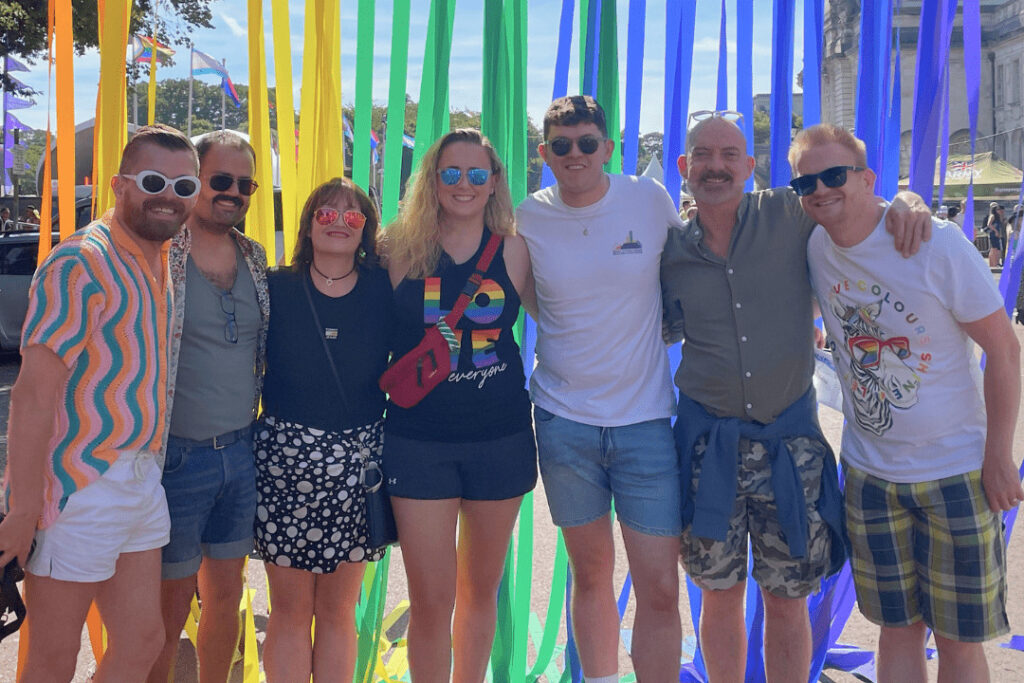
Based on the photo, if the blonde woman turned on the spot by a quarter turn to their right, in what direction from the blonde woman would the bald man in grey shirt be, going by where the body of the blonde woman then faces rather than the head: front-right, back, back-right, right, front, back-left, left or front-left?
back

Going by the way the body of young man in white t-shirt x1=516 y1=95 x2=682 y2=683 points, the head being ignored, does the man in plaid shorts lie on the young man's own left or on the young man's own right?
on the young man's own left

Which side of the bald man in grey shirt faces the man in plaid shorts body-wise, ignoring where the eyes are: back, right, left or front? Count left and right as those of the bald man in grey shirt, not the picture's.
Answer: left

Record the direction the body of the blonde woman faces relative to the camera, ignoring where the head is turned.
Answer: toward the camera

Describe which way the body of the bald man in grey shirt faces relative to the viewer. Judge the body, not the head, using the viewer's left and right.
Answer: facing the viewer

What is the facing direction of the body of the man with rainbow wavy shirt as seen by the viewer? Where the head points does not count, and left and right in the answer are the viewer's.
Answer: facing the viewer and to the right of the viewer

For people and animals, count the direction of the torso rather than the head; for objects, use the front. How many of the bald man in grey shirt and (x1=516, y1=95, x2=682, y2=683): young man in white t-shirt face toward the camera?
2
